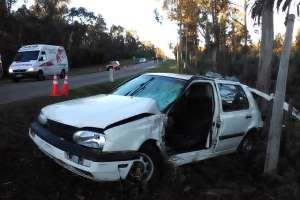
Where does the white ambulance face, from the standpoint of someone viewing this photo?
facing the viewer and to the left of the viewer

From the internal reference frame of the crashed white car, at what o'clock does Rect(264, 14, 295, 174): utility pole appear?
The utility pole is roughly at 7 o'clock from the crashed white car.

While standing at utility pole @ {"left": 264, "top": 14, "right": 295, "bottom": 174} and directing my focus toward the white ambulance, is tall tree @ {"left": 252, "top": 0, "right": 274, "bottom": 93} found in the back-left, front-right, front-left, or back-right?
front-right

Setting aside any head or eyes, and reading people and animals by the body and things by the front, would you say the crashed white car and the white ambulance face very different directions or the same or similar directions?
same or similar directions

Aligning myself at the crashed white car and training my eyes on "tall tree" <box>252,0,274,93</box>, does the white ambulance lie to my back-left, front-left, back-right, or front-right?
front-left

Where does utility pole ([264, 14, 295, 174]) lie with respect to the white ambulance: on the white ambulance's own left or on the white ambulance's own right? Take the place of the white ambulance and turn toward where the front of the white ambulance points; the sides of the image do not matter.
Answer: on the white ambulance's own left

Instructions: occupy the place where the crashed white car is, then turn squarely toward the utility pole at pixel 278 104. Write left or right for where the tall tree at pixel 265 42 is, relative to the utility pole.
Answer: left

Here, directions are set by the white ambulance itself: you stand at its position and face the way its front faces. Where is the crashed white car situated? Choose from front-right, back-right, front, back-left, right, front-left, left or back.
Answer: front-left

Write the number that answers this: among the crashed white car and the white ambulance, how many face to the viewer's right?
0

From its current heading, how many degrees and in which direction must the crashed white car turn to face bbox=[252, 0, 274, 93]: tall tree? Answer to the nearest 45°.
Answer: approximately 180°

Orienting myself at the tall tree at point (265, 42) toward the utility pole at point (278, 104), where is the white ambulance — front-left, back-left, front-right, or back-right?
back-right
